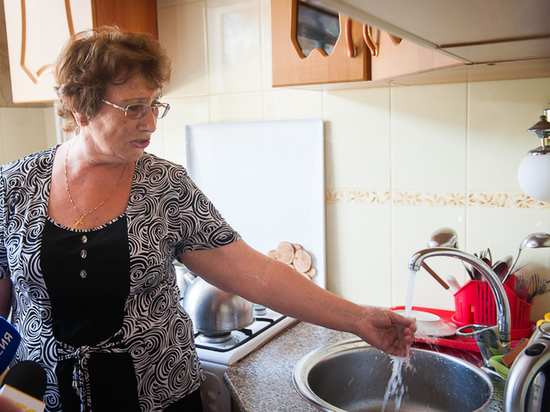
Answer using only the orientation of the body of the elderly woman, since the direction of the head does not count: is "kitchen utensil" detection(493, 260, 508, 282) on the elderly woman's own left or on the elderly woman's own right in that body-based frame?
on the elderly woman's own left

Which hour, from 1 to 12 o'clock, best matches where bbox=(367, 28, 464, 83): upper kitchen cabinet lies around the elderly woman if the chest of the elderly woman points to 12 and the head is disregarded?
The upper kitchen cabinet is roughly at 9 o'clock from the elderly woman.

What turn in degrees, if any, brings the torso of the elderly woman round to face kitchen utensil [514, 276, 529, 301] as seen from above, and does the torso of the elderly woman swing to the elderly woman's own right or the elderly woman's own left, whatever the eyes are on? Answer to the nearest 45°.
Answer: approximately 90° to the elderly woman's own left

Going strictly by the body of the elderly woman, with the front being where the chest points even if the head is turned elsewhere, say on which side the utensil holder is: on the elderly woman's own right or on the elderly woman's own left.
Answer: on the elderly woman's own left

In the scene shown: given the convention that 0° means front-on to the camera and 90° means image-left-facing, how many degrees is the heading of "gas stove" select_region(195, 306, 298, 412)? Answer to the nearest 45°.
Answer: approximately 45°

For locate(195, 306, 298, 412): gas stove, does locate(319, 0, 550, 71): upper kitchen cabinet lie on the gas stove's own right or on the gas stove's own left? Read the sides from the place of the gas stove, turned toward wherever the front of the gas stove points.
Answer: on the gas stove's own left

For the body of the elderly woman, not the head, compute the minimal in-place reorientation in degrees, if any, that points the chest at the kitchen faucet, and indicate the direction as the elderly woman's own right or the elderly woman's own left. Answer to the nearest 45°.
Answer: approximately 90° to the elderly woman's own left
